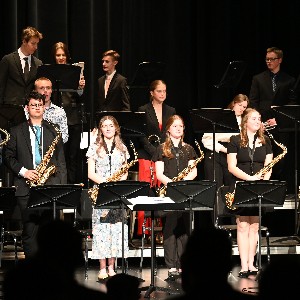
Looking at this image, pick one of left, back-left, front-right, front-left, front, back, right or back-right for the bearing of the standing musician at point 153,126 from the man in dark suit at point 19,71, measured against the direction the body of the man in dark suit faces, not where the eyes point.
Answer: front-left

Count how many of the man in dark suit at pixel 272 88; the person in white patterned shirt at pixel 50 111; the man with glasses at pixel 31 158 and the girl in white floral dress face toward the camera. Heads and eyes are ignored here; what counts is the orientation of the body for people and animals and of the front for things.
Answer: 4

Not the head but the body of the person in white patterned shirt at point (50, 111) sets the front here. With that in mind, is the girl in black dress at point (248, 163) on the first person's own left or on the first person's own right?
on the first person's own left

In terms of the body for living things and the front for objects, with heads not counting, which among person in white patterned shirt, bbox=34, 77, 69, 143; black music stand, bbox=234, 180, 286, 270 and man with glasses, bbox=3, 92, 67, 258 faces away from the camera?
the black music stand

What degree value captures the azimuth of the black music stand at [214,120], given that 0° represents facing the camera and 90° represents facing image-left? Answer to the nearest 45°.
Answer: approximately 180°

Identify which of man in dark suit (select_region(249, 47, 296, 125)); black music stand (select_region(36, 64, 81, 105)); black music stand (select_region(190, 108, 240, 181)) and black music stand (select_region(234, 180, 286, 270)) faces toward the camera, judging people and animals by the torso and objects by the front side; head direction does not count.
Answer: the man in dark suit

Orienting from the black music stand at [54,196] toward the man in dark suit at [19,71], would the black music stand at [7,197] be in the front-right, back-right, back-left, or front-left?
front-left

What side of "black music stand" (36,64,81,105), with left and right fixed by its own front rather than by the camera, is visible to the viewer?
back

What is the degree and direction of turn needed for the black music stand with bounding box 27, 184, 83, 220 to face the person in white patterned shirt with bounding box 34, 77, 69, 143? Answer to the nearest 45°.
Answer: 0° — it already faces them

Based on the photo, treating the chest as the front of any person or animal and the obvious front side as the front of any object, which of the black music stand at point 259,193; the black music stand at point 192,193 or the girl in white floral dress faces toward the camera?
the girl in white floral dress

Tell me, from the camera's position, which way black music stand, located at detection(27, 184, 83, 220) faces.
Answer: facing away from the viewer

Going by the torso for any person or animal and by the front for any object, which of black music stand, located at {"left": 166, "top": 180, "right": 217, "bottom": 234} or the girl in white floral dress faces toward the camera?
the girl in white floral dress

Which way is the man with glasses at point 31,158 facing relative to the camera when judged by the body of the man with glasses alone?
toward the camera
